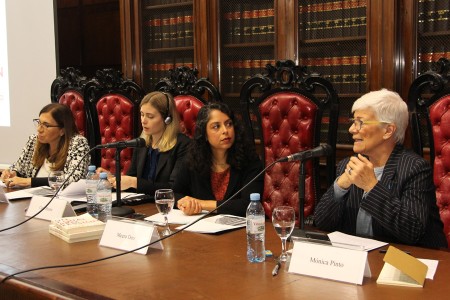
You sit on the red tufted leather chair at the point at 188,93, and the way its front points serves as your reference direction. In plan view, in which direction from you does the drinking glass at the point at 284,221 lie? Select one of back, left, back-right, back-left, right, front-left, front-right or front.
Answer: front-left

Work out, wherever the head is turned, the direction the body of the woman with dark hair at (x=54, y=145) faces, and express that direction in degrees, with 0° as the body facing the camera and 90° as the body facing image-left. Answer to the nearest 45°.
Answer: approximately 45°

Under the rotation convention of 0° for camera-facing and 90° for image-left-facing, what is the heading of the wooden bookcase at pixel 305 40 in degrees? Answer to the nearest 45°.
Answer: approximately 0°

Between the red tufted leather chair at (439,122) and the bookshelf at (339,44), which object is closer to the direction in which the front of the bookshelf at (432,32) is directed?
the red tufted leather chair

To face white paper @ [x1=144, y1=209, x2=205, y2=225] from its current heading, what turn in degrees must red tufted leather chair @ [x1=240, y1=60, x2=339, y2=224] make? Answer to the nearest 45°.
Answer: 0° — it already faces it

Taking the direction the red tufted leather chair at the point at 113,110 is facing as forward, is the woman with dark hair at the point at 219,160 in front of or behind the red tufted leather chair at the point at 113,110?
in front
